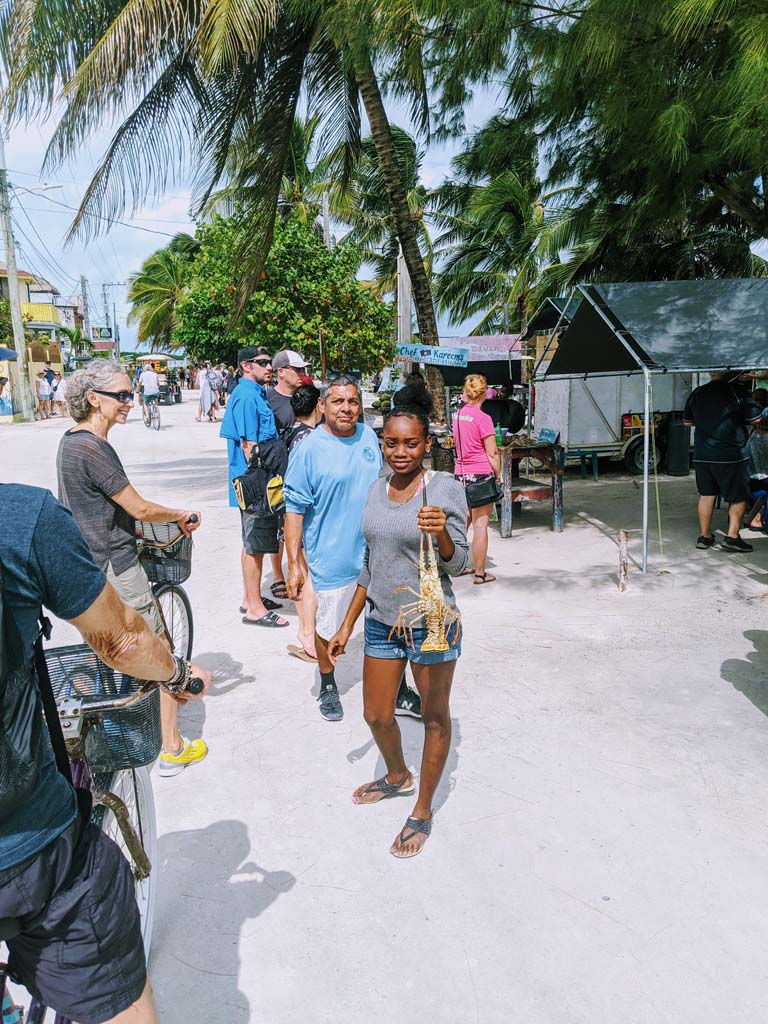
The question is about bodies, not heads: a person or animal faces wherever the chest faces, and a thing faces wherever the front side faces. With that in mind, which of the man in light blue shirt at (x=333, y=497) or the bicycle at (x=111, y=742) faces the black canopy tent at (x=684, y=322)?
the bicycle

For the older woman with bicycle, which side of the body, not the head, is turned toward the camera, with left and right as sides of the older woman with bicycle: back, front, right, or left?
right

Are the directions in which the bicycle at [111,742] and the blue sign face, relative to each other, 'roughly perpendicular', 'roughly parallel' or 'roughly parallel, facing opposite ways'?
roughly parallel, facing opposite ways

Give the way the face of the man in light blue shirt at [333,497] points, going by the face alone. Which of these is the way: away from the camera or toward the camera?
toward the camera

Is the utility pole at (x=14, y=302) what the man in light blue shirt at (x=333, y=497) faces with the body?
no

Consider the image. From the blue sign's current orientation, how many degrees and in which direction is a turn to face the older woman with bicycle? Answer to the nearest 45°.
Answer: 0° — it already faces them

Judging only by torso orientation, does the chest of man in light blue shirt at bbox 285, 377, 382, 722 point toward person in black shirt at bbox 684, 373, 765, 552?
no

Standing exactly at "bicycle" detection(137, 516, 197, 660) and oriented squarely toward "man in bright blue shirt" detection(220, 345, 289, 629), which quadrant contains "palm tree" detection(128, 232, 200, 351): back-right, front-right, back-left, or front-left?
front-left

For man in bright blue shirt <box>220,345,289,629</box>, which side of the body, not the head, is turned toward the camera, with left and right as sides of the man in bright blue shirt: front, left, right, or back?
right

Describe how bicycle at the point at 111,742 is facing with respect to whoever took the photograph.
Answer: facing away from the viewer and to the right of the viewer

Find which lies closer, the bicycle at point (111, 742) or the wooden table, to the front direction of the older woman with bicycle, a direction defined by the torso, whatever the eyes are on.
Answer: the wooden table

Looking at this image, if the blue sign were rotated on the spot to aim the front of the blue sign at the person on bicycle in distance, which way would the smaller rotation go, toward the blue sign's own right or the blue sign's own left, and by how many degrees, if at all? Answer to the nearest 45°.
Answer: approximately 135° to the blue sign's own right

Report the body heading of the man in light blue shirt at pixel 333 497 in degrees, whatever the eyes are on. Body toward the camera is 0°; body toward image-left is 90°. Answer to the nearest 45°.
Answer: approximately 0°

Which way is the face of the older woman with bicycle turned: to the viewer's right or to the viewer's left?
to the viewer's right

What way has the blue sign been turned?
toward the camera

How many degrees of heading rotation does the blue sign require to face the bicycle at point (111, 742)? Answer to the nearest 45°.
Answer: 0° — it already faces it

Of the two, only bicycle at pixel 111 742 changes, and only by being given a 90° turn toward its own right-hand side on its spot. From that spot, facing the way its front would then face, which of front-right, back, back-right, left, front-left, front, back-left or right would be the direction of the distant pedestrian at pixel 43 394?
back-left

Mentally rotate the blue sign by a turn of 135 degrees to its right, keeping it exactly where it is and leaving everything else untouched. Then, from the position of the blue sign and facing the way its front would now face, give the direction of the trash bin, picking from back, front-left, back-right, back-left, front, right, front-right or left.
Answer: right

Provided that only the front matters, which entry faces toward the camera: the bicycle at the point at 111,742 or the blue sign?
the blue sign
